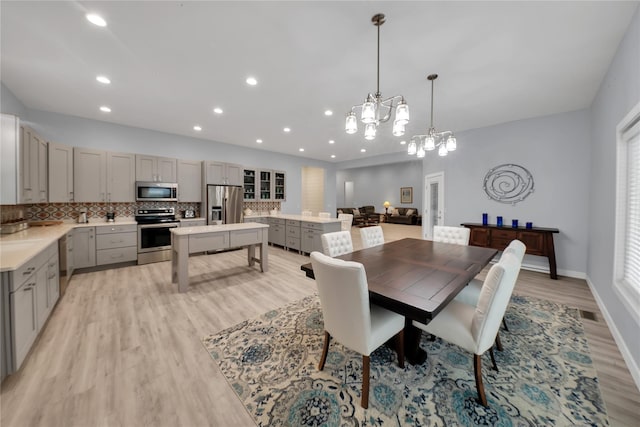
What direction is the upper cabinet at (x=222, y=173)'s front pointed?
toward the camera

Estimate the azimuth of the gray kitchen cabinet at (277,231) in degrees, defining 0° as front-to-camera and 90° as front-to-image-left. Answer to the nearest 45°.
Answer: approximately 45°

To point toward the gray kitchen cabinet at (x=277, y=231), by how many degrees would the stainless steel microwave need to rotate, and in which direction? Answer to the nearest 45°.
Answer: approximately 90° to its left

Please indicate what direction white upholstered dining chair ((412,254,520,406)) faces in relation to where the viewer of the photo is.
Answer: facing away from the viewer and to the left of the viewer

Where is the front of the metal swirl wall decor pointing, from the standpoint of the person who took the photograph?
facing the viewer

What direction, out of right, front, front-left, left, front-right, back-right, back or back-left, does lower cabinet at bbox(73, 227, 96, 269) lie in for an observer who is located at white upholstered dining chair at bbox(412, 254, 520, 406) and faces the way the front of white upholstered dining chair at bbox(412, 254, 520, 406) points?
front-left

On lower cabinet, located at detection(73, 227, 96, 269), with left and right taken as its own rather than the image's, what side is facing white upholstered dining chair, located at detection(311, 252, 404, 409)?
front

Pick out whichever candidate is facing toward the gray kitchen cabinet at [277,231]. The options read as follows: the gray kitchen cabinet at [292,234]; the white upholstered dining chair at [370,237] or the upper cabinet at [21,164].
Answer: the upper cabinet

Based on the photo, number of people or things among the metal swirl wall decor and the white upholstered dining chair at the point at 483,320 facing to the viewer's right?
0

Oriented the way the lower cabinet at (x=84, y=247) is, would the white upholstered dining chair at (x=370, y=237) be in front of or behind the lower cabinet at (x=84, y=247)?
in front

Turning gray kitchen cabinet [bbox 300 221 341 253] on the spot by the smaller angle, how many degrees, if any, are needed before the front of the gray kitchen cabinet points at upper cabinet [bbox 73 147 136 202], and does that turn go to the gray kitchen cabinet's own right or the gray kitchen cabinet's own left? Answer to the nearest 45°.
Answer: approximately 45° to the gray kitchen cabinet's own right

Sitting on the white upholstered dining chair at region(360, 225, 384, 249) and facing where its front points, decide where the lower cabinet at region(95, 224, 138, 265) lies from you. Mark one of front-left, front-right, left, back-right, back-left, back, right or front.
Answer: back-right

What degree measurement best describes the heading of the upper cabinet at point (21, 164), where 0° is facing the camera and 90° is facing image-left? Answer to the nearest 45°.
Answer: approximately 270°

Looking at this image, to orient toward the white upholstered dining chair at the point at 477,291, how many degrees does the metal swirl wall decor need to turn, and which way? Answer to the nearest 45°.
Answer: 0° — it already faces it
